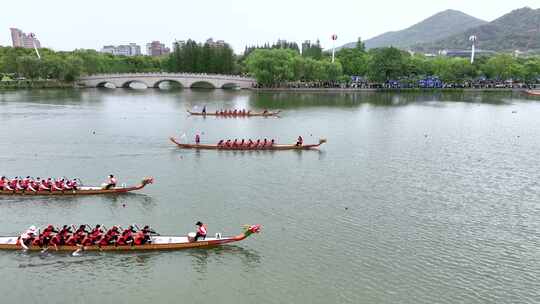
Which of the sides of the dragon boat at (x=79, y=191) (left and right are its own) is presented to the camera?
right

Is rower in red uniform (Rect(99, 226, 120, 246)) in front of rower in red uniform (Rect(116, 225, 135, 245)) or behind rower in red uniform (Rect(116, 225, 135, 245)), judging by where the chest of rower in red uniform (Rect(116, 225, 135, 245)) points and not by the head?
behind

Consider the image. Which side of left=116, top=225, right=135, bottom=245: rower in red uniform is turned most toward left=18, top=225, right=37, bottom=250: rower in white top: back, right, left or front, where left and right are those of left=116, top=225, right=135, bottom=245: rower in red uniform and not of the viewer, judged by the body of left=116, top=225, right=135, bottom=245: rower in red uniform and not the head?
back

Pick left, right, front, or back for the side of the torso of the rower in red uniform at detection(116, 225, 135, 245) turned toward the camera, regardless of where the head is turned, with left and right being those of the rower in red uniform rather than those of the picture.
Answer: right

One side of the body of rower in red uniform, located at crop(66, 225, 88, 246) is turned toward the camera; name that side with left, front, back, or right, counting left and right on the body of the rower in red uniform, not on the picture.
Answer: right

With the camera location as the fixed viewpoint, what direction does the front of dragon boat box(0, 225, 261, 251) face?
facing to the right of the viewer

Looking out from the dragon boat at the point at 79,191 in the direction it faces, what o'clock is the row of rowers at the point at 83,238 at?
The row of rowers is roughly at 3 o'clock from the dragon boat.

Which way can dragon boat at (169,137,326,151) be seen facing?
to the viewer's right
